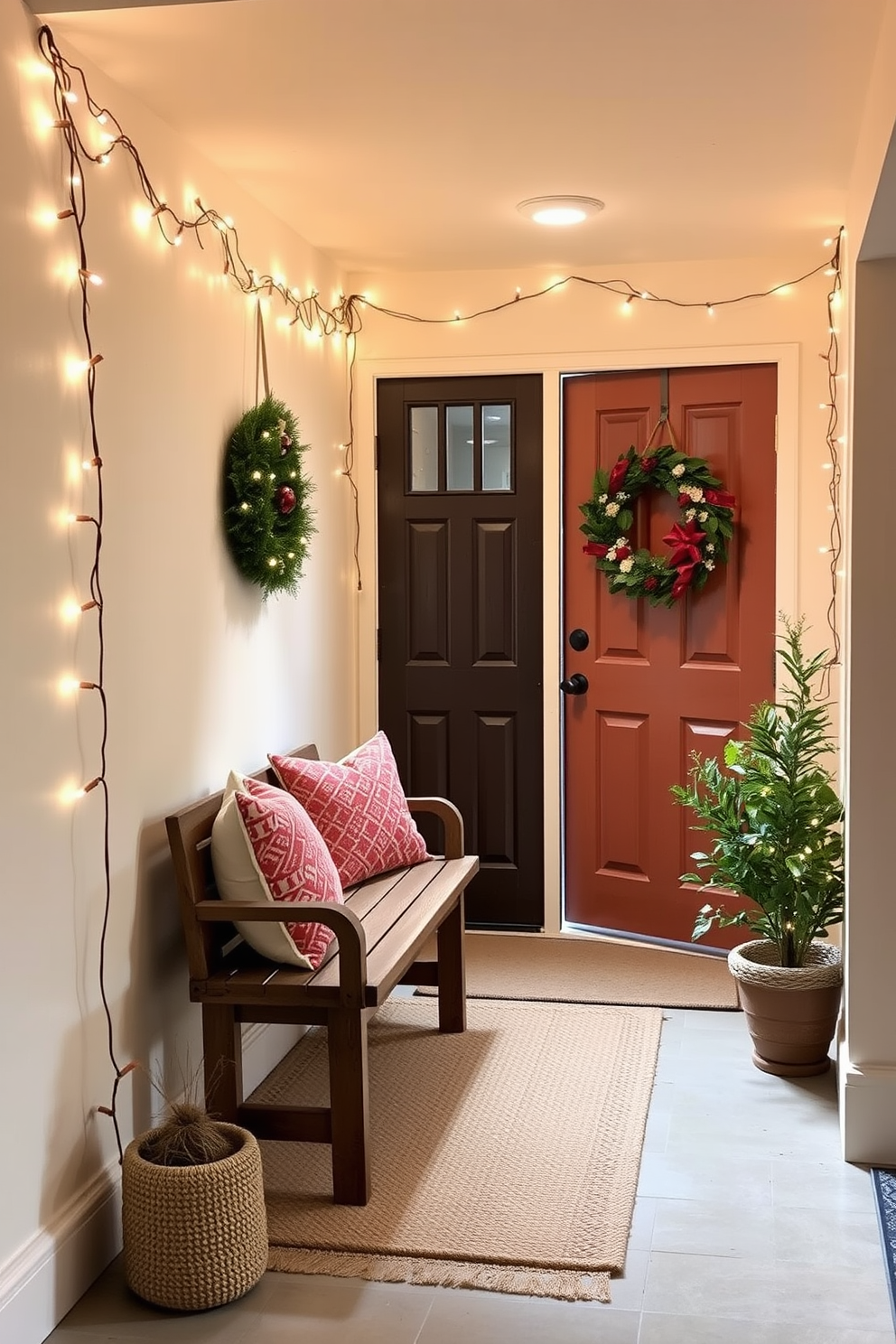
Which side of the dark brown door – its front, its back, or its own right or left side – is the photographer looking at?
front

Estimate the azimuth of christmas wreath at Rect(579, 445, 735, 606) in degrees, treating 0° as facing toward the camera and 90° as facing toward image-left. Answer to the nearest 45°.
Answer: approximately 0°

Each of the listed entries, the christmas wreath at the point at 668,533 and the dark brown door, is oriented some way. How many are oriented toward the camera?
2

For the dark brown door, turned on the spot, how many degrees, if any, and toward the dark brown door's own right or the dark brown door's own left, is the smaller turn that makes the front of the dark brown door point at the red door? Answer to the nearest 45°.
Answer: approximately 90° to the dark brown door's own left

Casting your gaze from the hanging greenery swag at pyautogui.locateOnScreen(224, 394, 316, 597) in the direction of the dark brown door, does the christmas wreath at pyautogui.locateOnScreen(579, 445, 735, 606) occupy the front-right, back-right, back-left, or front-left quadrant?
front-right

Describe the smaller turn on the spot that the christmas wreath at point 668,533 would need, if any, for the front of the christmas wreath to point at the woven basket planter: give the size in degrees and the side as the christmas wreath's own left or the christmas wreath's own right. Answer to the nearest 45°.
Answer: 0° — it already faces it

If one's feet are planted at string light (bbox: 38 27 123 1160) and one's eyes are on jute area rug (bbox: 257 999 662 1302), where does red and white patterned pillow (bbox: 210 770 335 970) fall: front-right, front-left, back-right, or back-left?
front-left

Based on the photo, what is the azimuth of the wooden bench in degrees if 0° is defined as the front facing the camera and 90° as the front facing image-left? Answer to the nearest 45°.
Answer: approximately 315°

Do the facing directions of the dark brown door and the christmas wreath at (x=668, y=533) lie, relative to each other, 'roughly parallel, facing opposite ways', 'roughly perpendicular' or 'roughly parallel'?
roughly parallel

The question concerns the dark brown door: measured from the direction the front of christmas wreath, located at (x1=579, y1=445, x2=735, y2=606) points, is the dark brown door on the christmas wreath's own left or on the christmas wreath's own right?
on the christmas wreath's own right
